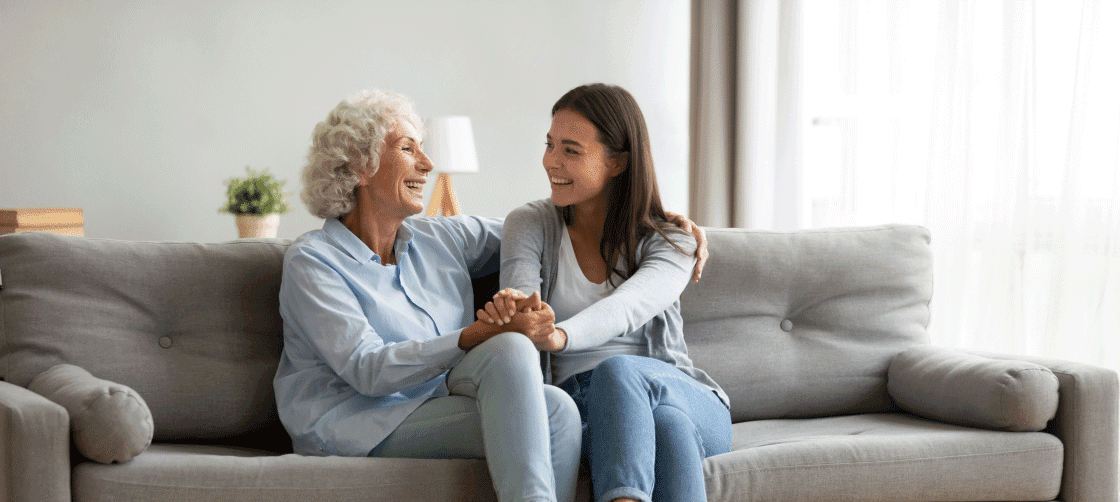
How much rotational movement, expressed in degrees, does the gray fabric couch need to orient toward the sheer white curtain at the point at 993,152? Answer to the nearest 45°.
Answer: approximately 135° to its left

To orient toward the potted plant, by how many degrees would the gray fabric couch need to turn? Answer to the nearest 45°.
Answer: approximately 135° to its right

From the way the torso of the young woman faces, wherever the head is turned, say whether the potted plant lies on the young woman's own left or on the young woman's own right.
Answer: on the young woman's own right

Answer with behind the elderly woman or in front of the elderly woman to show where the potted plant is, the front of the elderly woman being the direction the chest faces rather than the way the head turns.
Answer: behind

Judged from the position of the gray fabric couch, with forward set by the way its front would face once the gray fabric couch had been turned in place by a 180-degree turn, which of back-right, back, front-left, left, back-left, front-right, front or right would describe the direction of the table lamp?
front

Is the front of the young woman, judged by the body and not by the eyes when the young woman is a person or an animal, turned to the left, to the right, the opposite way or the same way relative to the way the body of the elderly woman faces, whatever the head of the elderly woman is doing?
to the right

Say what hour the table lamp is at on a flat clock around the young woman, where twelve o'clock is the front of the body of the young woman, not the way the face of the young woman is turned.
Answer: The table lamp is roughly at 4 o'clock from the young woman.

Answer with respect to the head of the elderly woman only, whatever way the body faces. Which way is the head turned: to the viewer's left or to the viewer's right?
to the viewer's right

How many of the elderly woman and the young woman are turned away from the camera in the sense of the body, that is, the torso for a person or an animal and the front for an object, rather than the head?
0

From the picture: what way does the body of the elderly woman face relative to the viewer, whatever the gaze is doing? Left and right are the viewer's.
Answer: facing the viewer and to the right of the viewer

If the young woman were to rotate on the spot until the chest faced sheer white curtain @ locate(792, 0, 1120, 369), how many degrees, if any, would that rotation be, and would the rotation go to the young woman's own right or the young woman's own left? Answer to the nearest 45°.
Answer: approximately 180°

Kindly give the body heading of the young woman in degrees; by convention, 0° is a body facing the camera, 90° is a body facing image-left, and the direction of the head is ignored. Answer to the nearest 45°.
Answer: approximately 45°

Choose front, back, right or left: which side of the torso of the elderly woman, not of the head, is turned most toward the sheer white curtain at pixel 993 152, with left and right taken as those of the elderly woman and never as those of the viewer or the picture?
left

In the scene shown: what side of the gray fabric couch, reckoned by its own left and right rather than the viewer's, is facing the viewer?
front

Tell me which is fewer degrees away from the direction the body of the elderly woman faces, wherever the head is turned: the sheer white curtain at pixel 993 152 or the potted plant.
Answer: the sheer white curtain
